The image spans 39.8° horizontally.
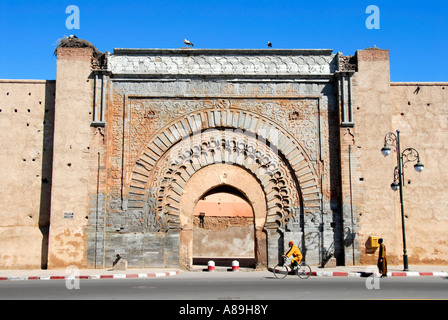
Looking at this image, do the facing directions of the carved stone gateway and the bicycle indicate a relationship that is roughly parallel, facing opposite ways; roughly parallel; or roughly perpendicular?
roughly perpendicular

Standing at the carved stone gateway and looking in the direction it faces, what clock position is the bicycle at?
The bicycle is roughly at 11 o'clock from the carved stone gateway.

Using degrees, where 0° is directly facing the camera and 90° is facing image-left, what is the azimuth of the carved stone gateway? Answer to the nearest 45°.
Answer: approximately 0°

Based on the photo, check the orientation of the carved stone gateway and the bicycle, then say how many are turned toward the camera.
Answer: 1
